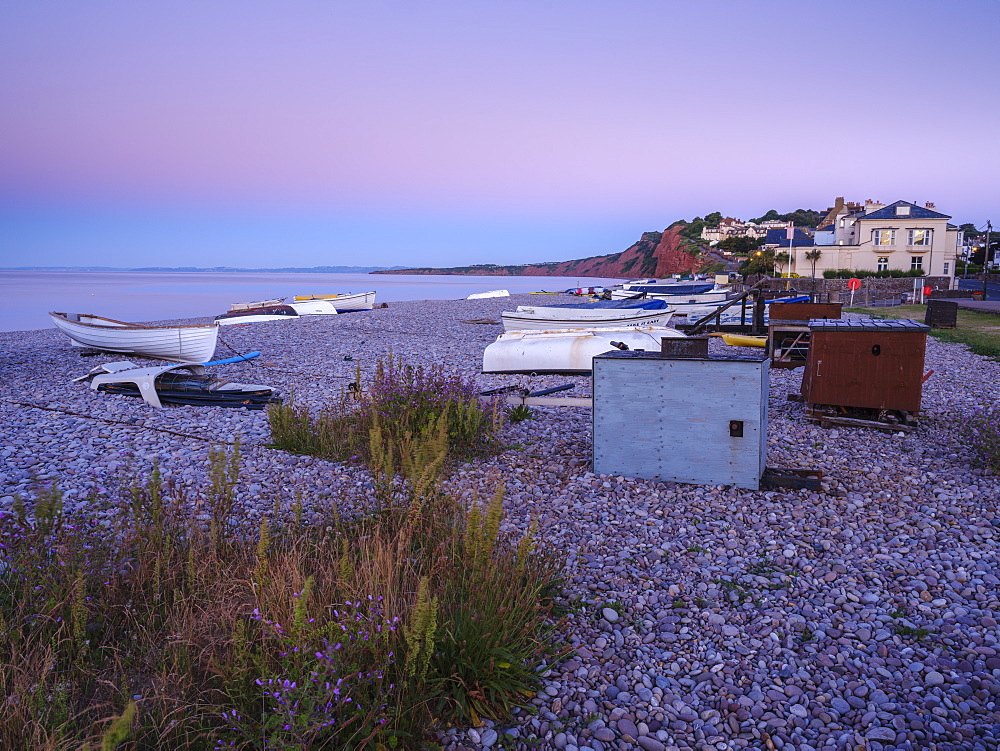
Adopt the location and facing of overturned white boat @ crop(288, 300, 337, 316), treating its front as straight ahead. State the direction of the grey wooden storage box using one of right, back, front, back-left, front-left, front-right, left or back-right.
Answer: left

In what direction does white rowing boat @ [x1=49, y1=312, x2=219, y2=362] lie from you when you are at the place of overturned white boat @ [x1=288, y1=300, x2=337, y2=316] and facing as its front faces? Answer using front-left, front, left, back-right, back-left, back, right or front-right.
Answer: left

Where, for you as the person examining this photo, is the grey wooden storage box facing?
facing the viewer

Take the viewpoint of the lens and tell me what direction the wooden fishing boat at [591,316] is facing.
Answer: facing to the right of the viewer

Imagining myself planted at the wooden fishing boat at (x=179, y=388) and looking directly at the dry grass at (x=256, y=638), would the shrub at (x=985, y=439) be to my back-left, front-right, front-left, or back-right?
front-left

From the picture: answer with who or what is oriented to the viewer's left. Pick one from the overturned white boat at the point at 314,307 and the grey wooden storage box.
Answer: the overturned white boat

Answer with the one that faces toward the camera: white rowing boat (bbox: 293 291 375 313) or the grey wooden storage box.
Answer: the grey wooden storage box

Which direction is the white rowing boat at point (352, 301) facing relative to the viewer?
to the viewer's right

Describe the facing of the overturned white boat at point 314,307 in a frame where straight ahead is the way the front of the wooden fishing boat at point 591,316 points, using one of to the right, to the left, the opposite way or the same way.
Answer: the opposite way

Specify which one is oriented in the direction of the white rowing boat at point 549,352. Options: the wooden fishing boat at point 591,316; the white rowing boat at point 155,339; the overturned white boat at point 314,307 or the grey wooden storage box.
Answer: the white rowing boat at point 155,339

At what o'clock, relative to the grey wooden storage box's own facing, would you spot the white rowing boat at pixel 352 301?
The white rowing boat is roughly at 5 o'clock from the grey wooden storage box.

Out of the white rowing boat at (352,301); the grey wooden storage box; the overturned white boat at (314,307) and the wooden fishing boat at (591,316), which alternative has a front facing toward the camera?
the grey wooden storage box

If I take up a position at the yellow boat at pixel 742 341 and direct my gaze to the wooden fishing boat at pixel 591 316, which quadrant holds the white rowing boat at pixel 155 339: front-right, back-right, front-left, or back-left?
front-left
